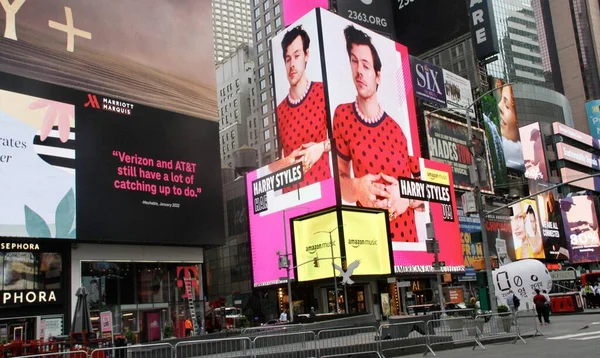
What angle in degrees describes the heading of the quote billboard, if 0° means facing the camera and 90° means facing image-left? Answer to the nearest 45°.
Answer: approximately 315°

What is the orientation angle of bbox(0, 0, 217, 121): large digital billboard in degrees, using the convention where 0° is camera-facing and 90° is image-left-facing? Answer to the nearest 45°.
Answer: approximately 315°

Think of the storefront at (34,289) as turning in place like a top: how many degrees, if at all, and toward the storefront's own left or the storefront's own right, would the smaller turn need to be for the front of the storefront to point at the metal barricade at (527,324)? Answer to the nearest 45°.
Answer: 0° — it already faces it

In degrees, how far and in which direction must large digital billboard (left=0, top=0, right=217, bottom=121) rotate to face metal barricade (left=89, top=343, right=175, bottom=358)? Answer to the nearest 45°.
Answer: approximately 45° to its right

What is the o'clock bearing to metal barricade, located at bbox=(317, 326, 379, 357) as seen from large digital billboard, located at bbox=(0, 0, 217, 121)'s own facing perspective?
The metal barricade is roughly at 1 o'clock from the large digital billboard.

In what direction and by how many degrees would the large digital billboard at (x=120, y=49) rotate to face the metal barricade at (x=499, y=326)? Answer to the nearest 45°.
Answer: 0° — it already faces it

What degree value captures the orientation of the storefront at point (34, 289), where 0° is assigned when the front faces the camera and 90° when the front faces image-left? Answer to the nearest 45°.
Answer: approximately 315°
